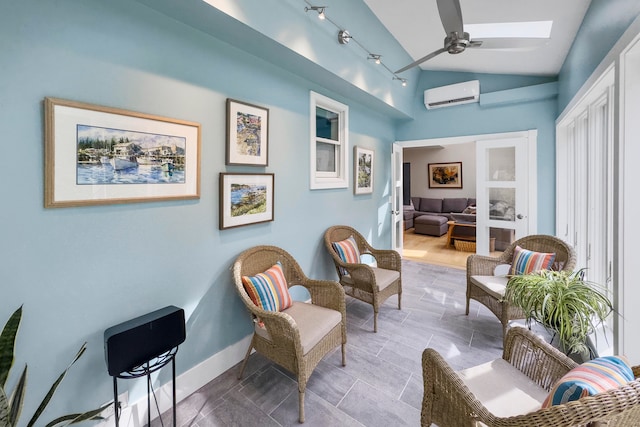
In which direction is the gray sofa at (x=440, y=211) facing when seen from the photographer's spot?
facing the viewer

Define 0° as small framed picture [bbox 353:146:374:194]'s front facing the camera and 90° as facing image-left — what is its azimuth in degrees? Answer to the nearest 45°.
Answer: approximately 315°

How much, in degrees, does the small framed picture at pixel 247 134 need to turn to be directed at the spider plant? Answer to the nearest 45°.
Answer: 0° — it already faces it

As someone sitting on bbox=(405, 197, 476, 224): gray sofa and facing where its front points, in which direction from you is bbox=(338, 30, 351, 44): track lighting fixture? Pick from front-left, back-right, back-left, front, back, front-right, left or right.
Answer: front

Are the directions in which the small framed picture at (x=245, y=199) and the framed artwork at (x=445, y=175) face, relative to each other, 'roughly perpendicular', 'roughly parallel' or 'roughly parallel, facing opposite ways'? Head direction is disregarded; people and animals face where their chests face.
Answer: roughly perpendicular

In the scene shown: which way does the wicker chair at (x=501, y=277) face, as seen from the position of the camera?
facing the viewer and to the left of the viewer

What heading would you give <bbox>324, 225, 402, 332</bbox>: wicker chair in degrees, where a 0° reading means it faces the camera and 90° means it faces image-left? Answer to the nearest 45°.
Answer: approximately 315°

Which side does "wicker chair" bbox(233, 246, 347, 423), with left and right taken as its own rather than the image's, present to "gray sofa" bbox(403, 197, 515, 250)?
left

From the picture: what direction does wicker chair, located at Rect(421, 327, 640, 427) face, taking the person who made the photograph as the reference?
facing away from the viewer and to the left of the viewer

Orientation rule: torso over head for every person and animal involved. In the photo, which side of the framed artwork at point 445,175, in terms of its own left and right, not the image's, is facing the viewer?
front

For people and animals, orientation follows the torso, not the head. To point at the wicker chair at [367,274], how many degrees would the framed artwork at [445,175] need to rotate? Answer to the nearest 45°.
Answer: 0° — it already faces it

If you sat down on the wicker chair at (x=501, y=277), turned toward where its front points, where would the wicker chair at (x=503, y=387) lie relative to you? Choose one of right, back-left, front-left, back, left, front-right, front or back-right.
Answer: front-left
